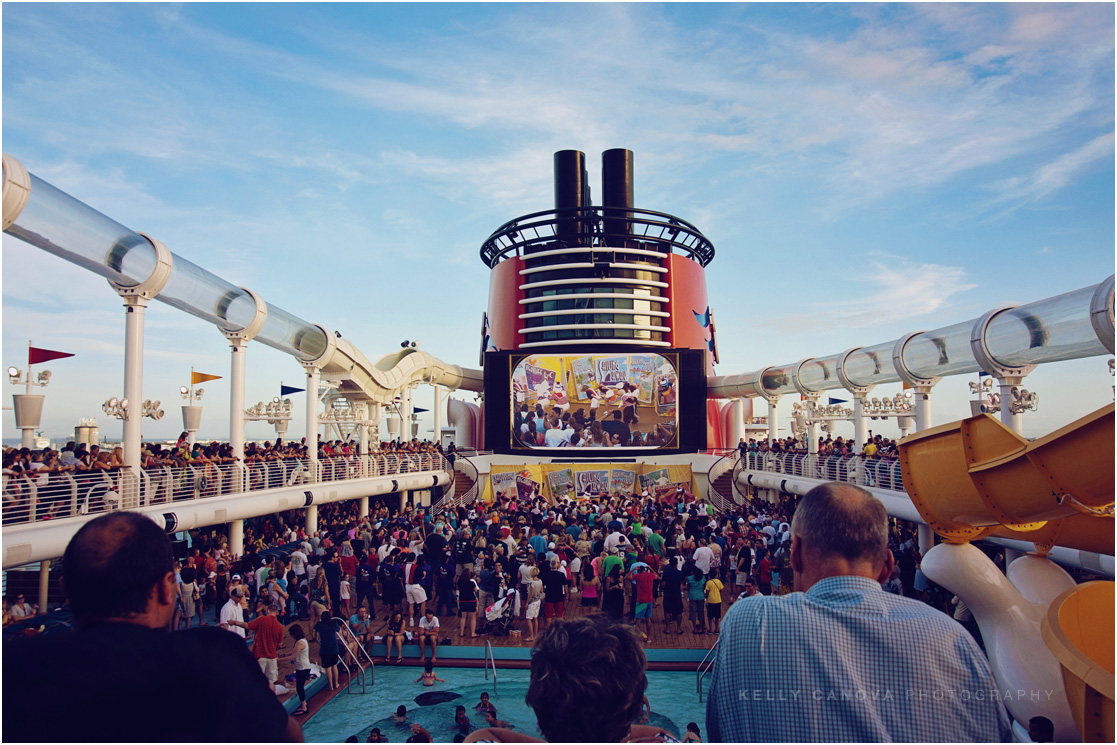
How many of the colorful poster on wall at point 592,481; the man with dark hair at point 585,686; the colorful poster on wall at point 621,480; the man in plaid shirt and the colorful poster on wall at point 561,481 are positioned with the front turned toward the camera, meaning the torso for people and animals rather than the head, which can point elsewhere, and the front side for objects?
3

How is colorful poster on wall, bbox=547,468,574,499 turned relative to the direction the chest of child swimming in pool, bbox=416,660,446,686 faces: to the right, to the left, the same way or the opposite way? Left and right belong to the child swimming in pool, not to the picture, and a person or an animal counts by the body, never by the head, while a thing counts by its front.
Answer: the opposite way

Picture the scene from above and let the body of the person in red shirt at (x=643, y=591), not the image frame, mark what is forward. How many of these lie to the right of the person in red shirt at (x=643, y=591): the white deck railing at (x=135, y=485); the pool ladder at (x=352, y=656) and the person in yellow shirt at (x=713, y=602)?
1

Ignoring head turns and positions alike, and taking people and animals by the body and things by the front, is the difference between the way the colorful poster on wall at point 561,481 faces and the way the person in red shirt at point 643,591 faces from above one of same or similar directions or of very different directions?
very different directions

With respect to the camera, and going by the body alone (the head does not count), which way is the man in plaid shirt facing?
away from the camera

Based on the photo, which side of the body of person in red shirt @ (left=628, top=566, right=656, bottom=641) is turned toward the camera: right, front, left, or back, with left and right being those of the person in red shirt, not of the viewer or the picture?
back

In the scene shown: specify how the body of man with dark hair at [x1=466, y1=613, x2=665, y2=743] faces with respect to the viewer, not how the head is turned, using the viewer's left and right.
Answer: facing away from the viewer

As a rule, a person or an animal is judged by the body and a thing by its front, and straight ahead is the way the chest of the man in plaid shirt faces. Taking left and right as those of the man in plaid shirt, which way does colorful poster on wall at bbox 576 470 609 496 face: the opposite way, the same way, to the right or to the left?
the opposite way

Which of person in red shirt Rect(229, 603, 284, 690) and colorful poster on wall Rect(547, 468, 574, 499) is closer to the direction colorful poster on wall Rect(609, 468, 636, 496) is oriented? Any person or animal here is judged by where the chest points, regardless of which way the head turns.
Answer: the person in red shirt

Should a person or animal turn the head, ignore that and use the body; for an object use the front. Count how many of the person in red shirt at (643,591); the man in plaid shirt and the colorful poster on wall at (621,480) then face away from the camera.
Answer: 2

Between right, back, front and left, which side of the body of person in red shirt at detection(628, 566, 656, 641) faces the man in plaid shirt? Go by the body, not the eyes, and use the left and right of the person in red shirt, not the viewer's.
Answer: back

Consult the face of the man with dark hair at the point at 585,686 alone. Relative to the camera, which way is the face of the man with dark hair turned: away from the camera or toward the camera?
away from the camera

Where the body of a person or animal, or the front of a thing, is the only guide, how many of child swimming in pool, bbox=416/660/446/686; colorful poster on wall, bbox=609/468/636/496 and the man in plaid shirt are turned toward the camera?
1

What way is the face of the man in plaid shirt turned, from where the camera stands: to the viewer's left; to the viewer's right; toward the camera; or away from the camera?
away from the camera

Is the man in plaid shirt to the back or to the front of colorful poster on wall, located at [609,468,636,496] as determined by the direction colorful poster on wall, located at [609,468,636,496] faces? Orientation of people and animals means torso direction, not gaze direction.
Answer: to the front
